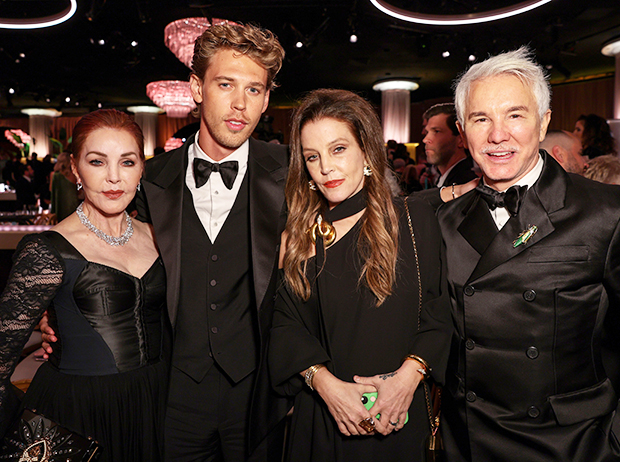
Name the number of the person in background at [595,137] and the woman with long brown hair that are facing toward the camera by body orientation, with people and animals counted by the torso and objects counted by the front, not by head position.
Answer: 1

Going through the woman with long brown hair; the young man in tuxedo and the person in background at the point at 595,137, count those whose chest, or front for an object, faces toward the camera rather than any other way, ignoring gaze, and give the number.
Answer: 2

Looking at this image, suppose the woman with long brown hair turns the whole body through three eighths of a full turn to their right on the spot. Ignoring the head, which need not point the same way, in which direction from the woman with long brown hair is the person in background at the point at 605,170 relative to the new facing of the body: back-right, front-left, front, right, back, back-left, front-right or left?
right

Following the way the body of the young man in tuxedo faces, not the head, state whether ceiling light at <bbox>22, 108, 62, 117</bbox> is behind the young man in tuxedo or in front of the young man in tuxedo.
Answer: behind
